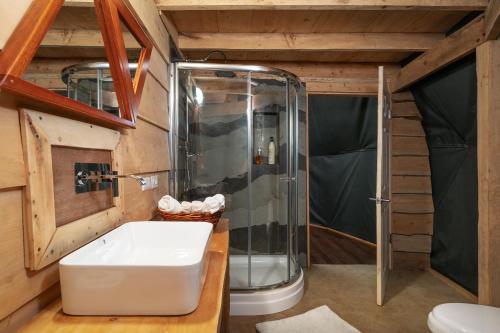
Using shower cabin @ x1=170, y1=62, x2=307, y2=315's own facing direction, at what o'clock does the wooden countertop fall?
The wooden countertop is roughly at 2 o'clock from the shower cabin.

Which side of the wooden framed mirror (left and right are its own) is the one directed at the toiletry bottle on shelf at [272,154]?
left

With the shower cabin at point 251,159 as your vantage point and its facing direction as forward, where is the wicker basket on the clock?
The wicker basket is roughly at 2 o'clock from the shower cabin.

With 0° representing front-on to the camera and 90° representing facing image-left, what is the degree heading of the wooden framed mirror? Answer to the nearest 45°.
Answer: approximately 315°

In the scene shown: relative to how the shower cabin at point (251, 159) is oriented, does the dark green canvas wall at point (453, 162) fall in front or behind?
in front

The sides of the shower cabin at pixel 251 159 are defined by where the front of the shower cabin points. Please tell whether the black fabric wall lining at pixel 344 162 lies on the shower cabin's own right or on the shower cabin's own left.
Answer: on the shower cabin's own left

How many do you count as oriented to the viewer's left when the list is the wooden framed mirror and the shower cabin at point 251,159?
0

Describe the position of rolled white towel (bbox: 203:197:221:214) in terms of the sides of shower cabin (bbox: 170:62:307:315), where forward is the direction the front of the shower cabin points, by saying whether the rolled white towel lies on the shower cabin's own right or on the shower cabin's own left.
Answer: on the shower cabin's own right

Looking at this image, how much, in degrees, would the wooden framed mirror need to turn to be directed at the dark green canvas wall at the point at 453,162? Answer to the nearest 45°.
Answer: approximately 45° to its left

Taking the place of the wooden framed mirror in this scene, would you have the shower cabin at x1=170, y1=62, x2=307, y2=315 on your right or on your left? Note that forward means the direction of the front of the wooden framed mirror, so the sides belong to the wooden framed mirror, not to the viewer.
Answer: on your left

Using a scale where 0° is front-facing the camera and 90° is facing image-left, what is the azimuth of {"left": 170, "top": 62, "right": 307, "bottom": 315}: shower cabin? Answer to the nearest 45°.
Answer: approximately 315°

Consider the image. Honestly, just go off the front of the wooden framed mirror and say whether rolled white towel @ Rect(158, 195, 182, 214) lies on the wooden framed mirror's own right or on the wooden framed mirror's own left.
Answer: on the wooden framed mirror's own left

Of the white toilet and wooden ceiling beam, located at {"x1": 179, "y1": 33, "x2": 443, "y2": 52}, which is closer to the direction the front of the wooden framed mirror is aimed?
the white toilet
